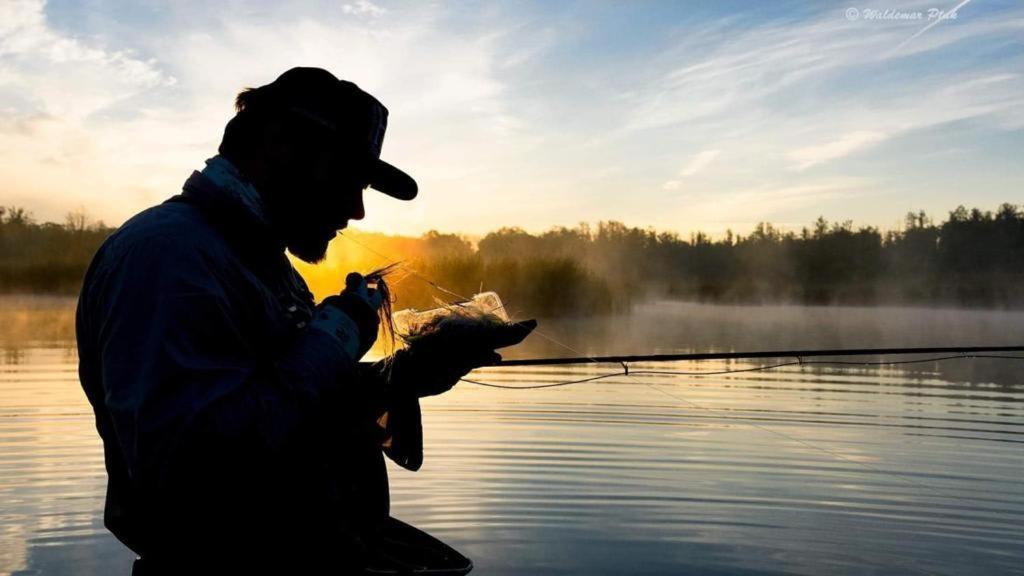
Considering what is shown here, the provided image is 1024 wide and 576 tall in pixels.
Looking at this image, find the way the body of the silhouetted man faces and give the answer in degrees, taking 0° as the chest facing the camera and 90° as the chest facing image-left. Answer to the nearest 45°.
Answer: approximately 270°

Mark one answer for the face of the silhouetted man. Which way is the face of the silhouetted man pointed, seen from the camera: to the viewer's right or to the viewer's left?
to the viewer's right
